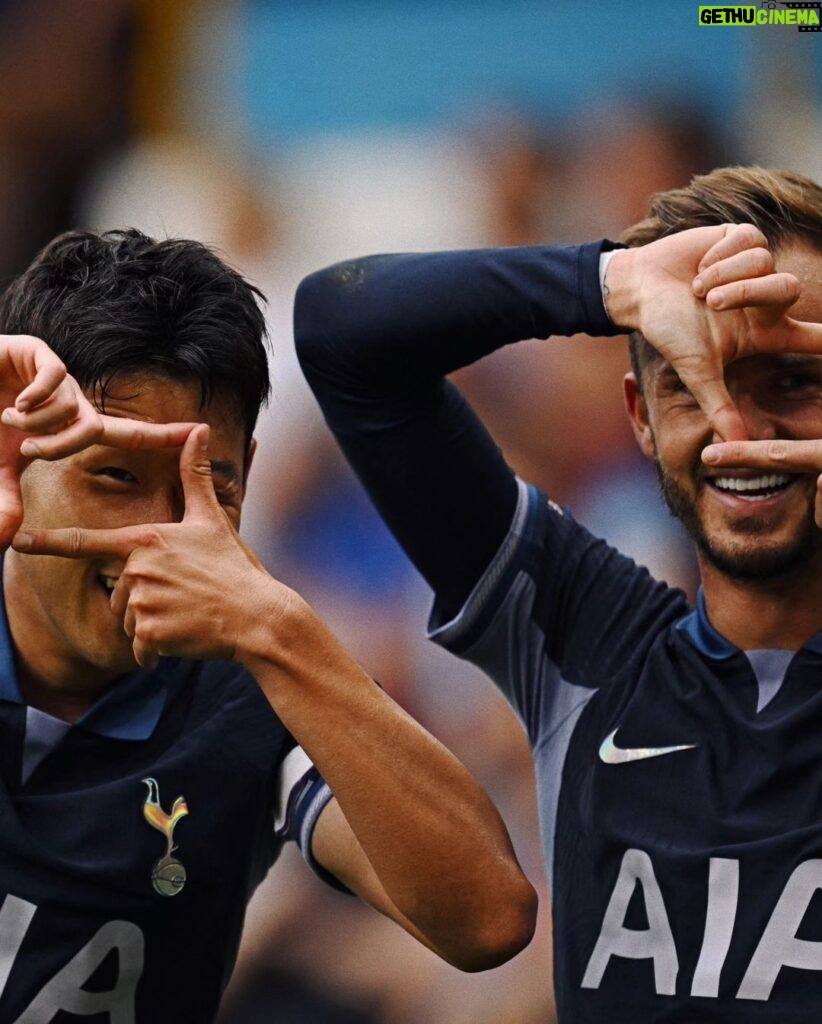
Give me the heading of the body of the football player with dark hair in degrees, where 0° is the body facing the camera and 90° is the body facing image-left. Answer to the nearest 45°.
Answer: approximately 0°
